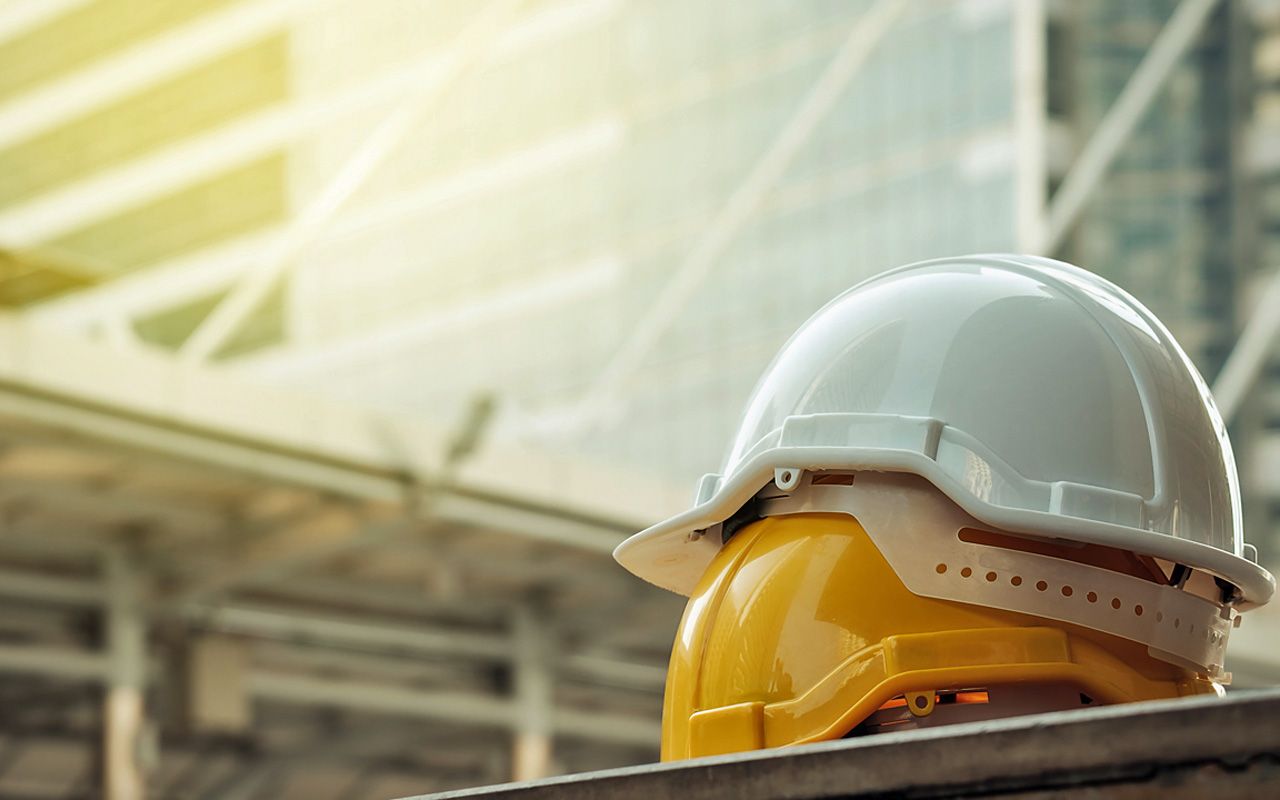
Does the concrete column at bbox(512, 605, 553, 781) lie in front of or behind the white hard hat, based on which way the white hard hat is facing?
in front

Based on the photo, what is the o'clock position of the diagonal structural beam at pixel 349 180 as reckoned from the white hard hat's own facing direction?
The diagonal structural beam is roughly at 1 o'clock from the white hard hat.

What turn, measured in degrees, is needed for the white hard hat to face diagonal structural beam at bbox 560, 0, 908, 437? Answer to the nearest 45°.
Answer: approximately 45° to its right

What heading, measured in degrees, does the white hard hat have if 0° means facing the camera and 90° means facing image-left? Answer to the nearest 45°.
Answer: approximately 135°

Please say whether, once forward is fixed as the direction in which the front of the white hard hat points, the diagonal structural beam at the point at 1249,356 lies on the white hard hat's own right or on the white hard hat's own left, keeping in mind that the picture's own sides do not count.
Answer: on the white hard hat's own right

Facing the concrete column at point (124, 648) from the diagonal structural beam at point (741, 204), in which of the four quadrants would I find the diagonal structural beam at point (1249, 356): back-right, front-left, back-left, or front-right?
back-left

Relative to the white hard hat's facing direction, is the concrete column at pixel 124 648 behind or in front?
in front
